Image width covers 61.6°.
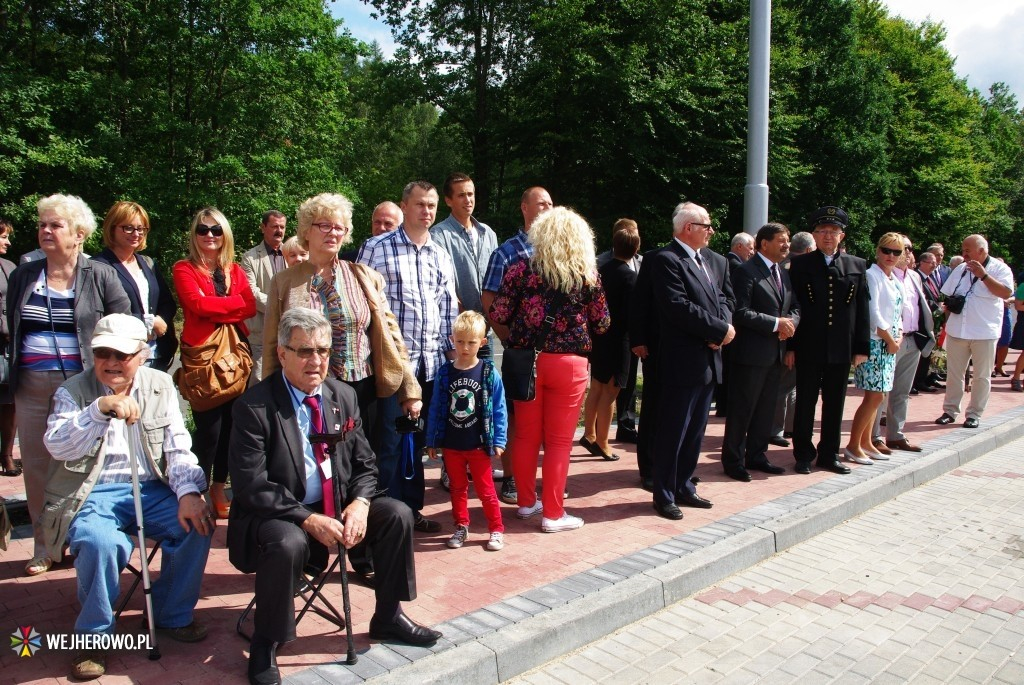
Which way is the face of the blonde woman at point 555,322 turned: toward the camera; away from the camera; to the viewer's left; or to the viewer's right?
away from the camera

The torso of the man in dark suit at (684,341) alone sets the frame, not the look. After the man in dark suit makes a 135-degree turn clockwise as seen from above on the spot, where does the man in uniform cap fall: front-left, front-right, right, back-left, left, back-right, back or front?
back-right

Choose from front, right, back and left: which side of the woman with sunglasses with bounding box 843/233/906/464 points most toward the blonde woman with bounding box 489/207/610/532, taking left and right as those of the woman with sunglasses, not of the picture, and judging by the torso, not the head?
right

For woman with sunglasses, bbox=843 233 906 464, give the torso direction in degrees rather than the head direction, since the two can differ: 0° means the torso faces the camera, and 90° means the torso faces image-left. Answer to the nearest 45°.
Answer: approximately 315°

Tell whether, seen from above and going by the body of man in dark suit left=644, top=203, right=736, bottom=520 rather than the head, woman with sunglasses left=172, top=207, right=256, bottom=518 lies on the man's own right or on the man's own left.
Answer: on the man's own right

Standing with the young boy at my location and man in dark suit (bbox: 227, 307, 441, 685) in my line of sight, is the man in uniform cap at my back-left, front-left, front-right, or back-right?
back-left

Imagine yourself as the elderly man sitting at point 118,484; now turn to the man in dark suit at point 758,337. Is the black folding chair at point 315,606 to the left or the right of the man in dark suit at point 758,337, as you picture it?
right

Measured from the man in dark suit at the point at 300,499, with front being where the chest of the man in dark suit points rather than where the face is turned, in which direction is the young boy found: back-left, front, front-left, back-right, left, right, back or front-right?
left

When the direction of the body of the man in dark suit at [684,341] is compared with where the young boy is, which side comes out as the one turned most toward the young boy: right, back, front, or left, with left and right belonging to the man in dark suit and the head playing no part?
right

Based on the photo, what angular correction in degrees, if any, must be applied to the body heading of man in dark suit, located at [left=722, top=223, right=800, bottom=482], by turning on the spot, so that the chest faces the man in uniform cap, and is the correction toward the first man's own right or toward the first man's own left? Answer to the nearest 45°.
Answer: approximately 90° to the first man's own left

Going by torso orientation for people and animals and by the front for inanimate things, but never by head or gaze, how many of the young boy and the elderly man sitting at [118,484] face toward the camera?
2
